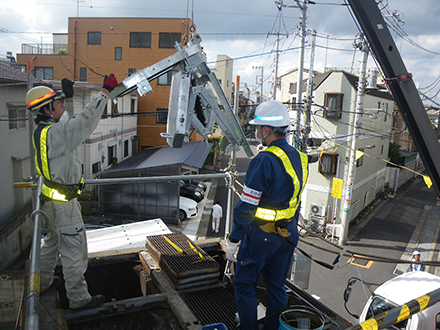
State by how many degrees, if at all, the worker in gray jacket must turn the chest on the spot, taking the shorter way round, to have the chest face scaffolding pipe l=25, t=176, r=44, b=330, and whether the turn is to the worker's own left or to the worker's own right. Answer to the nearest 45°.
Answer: approximately 90° to the worker's own right

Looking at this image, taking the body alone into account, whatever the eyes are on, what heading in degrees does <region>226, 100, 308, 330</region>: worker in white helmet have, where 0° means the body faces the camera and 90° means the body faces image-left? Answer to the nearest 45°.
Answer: approximately 135°

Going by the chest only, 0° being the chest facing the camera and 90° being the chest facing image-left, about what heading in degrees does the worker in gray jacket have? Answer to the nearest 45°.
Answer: approximately 270°

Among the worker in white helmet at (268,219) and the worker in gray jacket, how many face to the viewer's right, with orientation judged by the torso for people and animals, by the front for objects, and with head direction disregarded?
1

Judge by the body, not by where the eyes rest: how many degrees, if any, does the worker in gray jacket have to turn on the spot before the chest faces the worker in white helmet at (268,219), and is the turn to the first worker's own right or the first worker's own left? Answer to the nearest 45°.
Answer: approximately 45° to the first worker's own right

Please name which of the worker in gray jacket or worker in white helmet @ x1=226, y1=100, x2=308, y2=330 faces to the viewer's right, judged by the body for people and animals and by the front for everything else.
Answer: the worker in gray jacket
